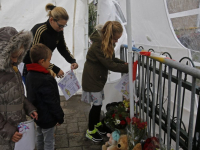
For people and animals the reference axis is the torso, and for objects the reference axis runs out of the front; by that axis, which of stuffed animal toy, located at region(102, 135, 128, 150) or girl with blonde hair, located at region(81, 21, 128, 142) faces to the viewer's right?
the girl with blonde hair

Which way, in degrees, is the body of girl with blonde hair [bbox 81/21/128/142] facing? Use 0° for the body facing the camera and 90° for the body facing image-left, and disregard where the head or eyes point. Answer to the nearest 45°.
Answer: approximately 270°

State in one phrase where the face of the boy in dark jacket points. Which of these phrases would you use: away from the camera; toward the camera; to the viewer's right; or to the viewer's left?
to the viewer's right

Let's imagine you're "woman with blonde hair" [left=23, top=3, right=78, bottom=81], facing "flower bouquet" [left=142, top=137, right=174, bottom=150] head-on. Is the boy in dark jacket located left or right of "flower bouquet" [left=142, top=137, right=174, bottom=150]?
right

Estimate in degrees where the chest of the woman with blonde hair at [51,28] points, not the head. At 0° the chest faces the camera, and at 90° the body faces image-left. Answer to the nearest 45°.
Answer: approximately 315°
